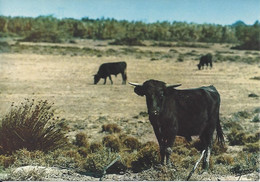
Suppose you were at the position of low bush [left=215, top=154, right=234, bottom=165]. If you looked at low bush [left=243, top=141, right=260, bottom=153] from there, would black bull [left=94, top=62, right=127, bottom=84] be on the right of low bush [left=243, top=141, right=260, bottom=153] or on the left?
left

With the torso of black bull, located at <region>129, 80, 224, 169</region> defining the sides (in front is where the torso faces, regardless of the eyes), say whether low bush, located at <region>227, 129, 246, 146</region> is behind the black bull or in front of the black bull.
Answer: behind

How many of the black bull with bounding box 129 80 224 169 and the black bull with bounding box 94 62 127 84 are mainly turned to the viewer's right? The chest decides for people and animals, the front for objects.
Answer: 0

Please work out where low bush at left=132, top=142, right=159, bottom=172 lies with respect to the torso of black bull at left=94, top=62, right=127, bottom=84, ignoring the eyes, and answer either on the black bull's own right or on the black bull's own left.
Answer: on the black bull's own left

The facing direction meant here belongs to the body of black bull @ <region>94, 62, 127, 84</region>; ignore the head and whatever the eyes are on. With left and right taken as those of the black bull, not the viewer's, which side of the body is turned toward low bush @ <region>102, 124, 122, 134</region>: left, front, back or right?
left

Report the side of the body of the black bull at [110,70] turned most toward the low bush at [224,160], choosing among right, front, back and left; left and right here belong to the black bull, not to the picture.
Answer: left

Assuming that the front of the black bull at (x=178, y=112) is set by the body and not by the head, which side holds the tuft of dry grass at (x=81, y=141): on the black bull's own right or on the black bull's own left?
on the black bull's own right

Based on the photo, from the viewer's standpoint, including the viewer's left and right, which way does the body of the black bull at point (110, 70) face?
facing to the left of the viewer

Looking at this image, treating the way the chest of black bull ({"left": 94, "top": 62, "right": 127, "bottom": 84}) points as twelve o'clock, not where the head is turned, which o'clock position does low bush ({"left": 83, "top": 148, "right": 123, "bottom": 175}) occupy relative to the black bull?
The low bush is roughly at 9 o'clock from the black bull.

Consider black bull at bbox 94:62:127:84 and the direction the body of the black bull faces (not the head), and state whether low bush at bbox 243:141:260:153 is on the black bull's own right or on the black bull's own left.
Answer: on the black bull's own left

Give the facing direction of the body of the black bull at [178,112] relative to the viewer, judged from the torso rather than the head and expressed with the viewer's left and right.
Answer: facing the viewer and to the left of the viewer
